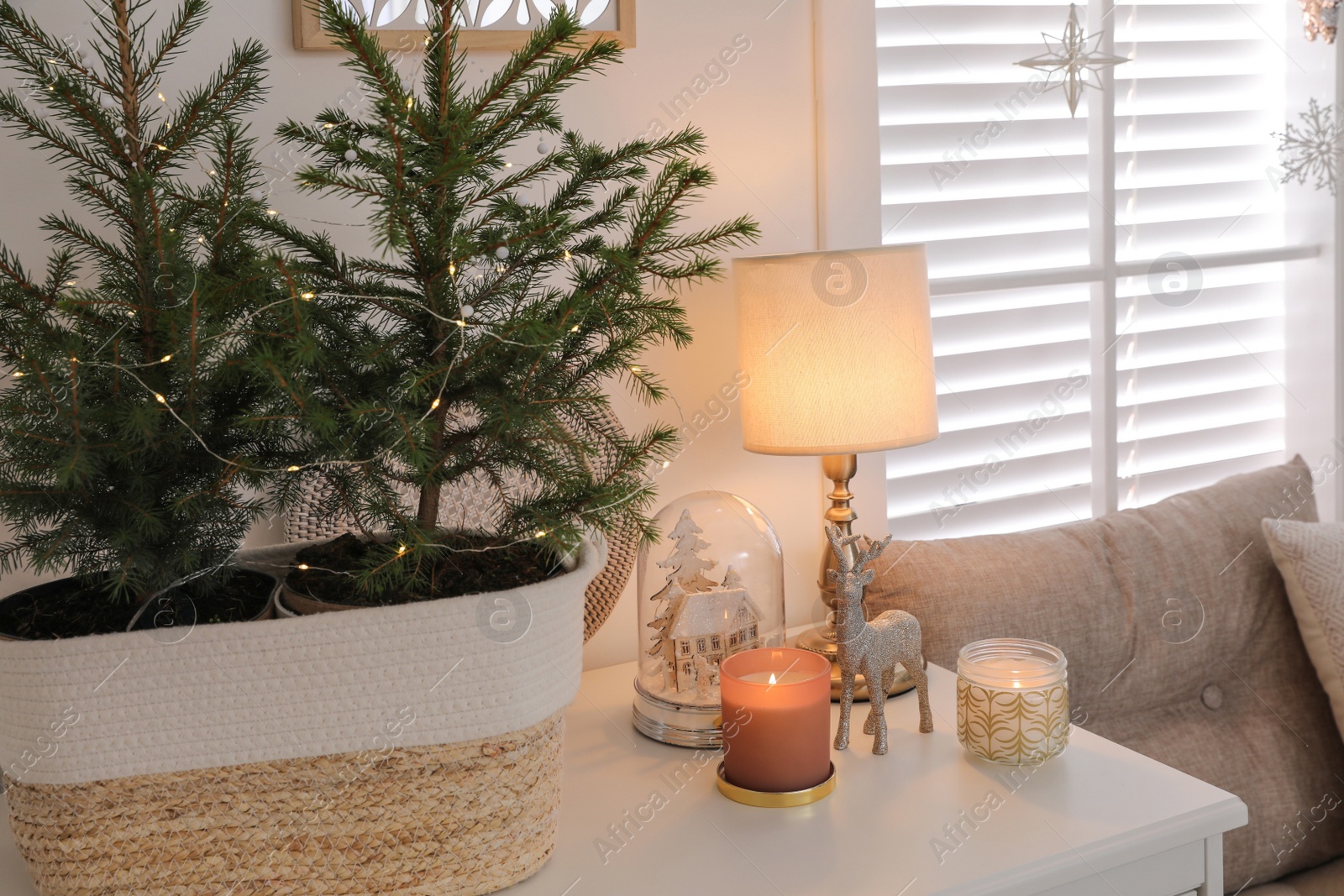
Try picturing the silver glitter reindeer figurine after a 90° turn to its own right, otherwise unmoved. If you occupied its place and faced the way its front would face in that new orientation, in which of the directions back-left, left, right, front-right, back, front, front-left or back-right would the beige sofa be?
right

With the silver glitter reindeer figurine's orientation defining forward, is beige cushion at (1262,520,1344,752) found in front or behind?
behind

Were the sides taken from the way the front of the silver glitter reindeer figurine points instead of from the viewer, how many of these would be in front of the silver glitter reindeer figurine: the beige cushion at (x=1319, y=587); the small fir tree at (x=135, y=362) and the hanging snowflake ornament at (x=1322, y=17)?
1

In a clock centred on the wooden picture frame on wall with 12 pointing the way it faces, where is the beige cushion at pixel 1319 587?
The beige cushion is roughly at 9 o'clock from the wooden picture frame on wall.

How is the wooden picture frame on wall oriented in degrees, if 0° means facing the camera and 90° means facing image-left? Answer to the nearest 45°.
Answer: approximately 0°

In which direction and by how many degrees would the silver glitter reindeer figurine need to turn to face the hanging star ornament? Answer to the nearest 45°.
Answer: approximately 180°

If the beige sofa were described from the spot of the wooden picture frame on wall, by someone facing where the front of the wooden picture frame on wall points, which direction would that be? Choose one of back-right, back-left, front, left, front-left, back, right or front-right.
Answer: left

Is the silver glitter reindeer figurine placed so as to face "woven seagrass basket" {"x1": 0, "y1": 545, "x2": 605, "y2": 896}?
yes

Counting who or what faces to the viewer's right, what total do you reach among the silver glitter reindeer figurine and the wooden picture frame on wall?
0

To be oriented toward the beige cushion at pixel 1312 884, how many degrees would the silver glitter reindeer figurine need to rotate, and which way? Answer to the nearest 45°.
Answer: approximately 180°

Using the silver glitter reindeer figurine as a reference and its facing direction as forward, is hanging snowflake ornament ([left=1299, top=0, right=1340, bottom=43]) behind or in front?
behind

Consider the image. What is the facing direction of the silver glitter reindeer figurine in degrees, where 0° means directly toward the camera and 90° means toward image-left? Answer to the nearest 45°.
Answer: approximately 45°
